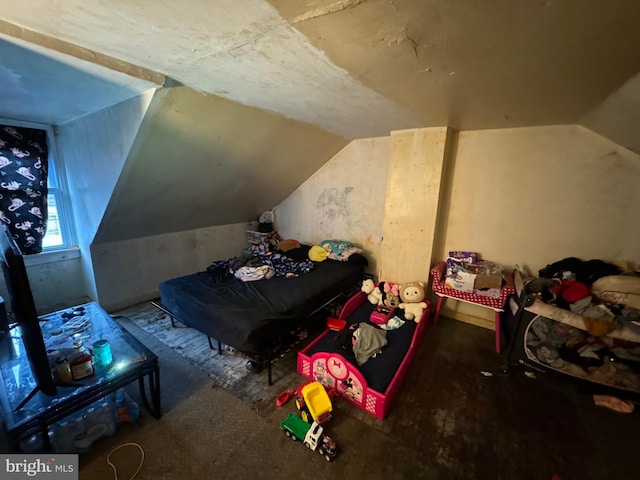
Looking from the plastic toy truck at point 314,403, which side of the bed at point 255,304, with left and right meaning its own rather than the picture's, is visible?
left

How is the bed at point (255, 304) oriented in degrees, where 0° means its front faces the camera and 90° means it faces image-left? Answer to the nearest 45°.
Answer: approximately 45°

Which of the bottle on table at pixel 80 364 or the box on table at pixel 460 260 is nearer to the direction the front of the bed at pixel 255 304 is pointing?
the bottle on table

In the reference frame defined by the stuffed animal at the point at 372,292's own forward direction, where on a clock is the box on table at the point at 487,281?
The box on table is roughly at 8 o'clock from the stuffed animal.

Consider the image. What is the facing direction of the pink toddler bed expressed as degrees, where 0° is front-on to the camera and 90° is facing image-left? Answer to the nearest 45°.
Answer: approximately 45°

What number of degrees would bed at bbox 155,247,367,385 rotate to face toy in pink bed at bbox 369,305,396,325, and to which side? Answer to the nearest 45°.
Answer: approximately 135° to its left

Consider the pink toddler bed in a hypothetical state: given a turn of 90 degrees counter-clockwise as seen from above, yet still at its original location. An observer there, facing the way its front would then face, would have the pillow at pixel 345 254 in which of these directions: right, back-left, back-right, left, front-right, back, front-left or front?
back-left

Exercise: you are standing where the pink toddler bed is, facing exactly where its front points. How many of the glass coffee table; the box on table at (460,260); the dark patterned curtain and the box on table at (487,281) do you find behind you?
2

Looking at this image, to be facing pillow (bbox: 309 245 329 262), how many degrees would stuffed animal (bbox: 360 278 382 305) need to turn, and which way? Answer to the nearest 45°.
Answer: approximately 90° to its right

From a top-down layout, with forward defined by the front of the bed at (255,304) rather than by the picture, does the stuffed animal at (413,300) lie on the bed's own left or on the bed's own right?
on the bed's own left

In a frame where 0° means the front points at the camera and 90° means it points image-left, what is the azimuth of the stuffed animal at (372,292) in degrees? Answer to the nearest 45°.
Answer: approximately 45°

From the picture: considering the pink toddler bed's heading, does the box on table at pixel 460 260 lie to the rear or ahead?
to the rear
